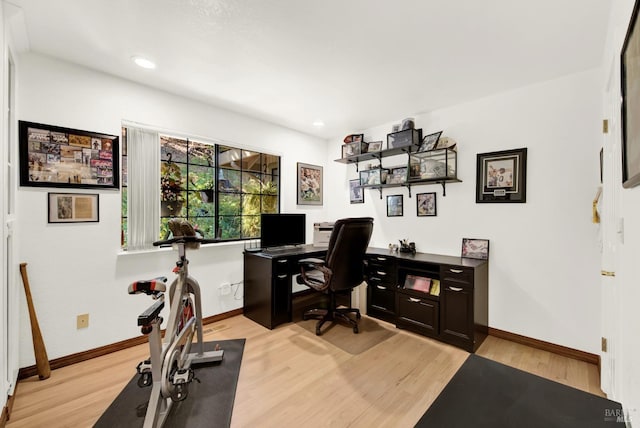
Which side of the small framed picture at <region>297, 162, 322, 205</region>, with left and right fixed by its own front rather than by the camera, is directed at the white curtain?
right

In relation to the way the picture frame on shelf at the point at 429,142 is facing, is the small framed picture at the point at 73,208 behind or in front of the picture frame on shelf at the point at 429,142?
in front

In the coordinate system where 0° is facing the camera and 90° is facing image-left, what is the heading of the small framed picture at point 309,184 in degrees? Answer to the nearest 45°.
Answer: approximately 315°

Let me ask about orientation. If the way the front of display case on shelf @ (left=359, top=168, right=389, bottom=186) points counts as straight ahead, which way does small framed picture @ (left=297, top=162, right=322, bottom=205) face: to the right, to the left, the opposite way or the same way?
to the left

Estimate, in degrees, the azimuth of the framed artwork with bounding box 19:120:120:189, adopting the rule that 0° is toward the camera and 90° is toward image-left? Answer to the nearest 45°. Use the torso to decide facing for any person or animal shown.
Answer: approximately 315°

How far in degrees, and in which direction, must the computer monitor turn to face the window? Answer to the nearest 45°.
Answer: approximately 135° to its right

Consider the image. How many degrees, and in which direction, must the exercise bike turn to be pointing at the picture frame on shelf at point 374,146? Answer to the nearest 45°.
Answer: approximately 45° to its right

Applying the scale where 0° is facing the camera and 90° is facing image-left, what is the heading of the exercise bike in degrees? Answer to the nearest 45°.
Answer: approximately 225°
